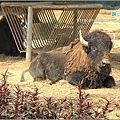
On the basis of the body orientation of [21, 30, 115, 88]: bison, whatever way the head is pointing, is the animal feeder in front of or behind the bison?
behind

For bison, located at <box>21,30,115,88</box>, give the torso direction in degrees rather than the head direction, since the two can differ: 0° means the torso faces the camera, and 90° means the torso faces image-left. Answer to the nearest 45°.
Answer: approximately 315°

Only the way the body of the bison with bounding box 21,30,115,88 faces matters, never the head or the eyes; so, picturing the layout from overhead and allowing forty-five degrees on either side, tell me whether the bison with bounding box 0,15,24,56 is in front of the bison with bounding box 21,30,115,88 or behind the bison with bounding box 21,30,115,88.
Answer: behind
